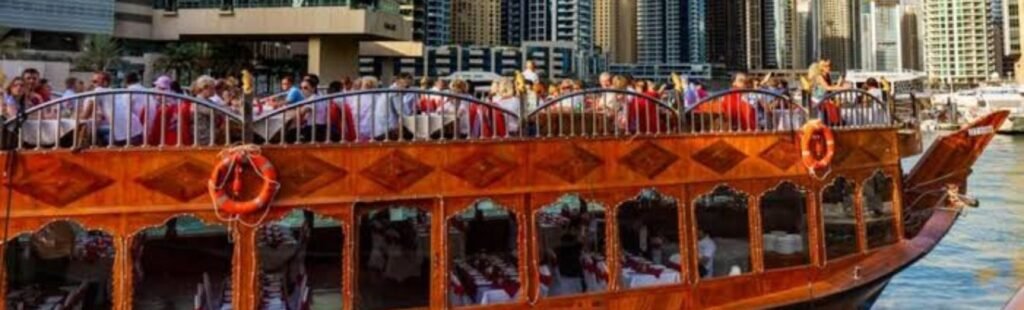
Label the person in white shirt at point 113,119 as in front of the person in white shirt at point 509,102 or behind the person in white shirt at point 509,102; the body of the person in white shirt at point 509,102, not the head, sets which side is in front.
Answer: in front

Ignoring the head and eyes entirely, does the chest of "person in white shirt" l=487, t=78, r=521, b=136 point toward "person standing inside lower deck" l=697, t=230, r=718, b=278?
no

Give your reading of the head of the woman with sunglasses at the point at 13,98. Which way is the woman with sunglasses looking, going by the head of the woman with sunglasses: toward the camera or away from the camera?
toward the camera
